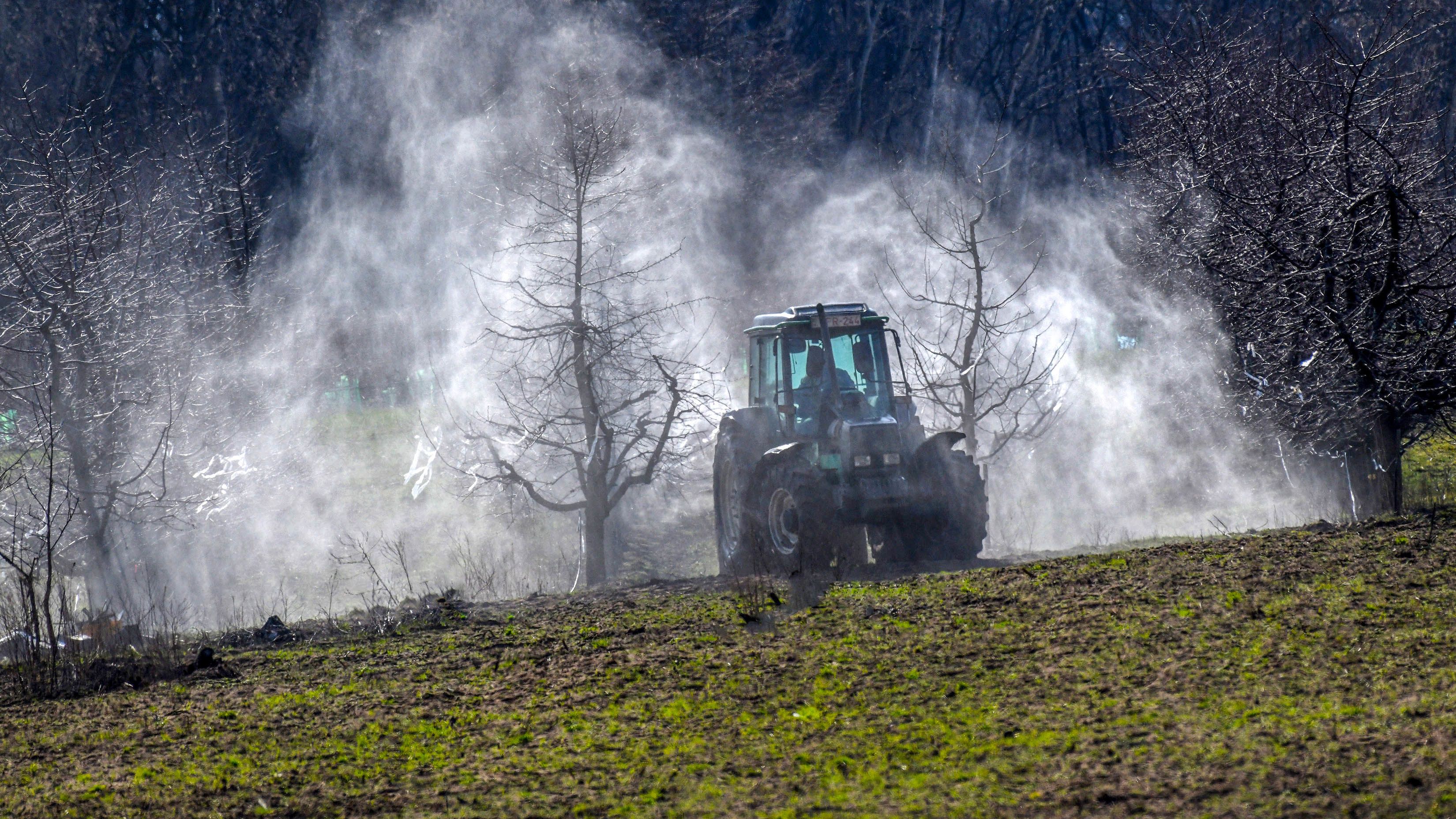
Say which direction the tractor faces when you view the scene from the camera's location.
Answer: facing the viewer and to the right of the viewer

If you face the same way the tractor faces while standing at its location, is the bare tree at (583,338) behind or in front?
behind

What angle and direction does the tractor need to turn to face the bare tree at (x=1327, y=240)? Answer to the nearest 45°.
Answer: approximately 45° to its left

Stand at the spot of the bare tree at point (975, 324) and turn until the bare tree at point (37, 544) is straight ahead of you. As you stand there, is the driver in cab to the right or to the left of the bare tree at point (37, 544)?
left

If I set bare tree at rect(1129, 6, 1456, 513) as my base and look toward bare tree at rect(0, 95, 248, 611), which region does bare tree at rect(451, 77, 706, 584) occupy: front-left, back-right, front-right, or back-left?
front-right
